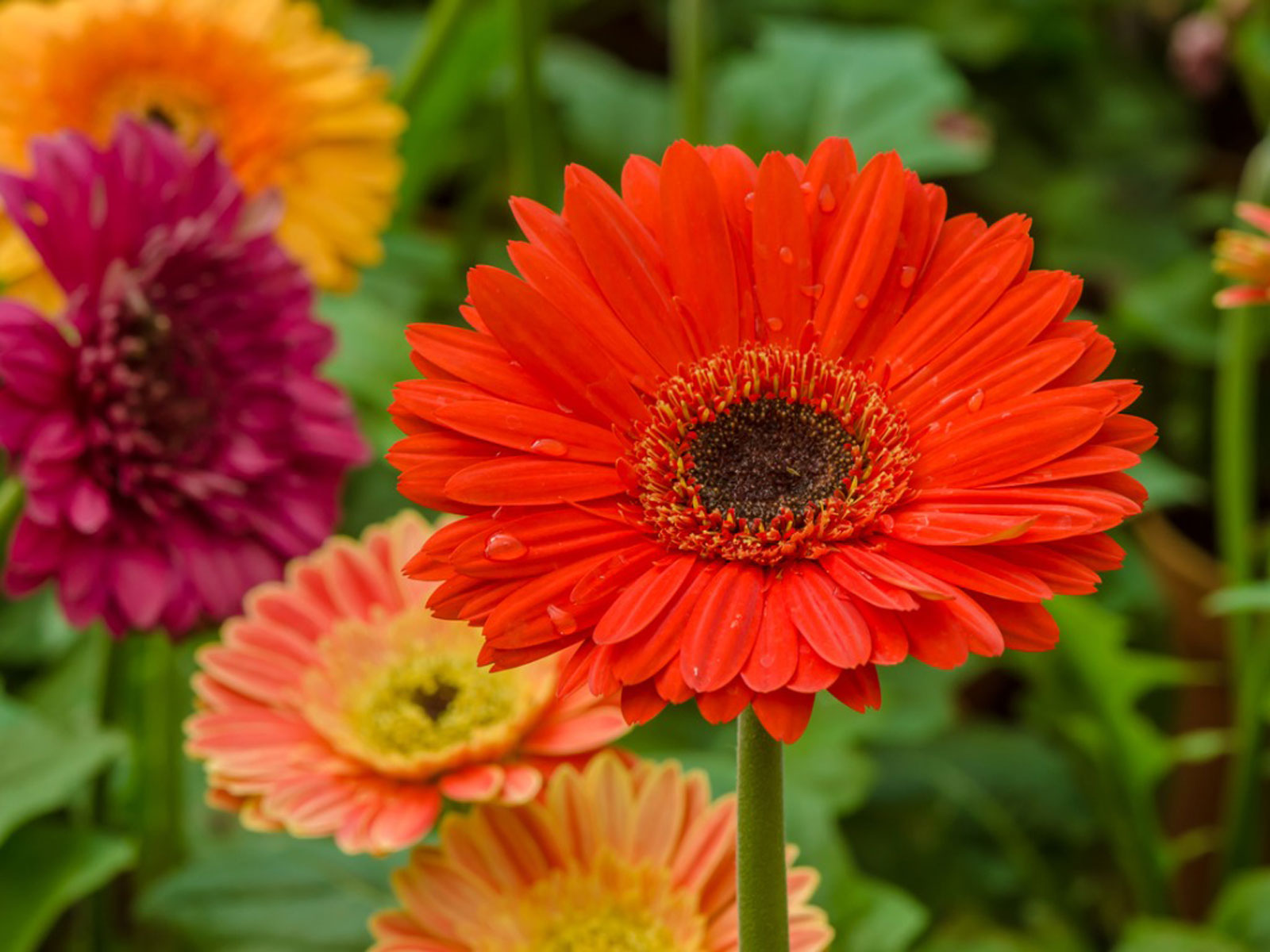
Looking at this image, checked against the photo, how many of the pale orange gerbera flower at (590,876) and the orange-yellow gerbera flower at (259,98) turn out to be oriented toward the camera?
2

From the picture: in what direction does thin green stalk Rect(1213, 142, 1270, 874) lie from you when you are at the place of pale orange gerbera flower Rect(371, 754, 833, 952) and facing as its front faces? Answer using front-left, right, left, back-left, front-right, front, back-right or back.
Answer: back-left

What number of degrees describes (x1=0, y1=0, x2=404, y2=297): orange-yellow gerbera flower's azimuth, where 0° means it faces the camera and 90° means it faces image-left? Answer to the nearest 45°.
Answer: approximately 0°

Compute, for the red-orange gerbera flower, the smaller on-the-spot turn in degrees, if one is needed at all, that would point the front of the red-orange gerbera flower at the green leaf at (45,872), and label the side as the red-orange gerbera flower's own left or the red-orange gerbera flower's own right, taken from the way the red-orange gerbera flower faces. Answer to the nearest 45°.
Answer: approximately 135° to the red-orange gerbera flower's own right

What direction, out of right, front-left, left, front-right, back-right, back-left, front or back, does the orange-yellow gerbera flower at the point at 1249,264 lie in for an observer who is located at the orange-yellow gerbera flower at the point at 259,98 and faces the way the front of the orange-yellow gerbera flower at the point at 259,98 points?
front-left
